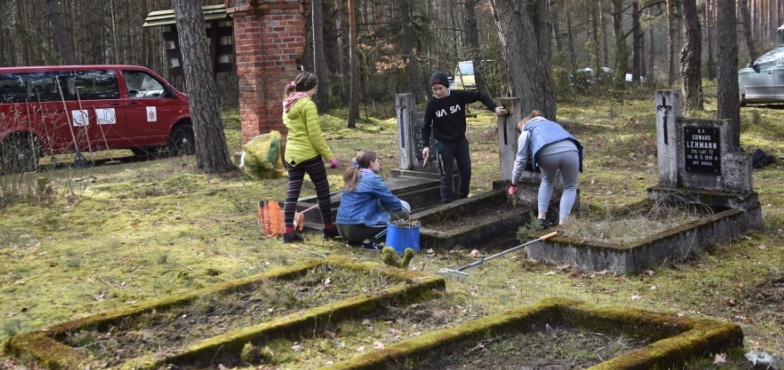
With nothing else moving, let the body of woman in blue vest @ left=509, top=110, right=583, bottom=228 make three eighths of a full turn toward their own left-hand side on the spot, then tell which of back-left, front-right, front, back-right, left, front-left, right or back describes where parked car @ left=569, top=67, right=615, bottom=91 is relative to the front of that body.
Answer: back

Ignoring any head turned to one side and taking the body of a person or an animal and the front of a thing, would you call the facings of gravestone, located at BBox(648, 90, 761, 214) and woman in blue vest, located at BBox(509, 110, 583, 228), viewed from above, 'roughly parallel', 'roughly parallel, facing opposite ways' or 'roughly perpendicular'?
roughly perpendicular

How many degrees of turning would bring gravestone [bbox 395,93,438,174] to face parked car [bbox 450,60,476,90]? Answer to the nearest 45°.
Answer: approximately 135° to its right

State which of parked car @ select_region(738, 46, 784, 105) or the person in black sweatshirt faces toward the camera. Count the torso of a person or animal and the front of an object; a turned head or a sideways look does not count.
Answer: the person in black sweatshirt

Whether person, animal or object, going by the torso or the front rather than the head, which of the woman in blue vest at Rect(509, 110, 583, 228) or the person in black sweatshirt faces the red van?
the woman in blue vest

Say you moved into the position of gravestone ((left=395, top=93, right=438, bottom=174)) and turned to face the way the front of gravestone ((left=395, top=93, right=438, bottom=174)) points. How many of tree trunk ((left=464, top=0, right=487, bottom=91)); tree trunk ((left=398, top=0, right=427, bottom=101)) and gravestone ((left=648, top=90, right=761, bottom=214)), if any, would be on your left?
1

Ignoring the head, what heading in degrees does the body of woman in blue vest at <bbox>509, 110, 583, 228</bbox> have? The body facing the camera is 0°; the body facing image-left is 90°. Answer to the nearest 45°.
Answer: approximately 135°

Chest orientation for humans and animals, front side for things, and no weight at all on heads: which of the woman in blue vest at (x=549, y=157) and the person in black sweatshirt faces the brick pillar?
the woman in blue vest

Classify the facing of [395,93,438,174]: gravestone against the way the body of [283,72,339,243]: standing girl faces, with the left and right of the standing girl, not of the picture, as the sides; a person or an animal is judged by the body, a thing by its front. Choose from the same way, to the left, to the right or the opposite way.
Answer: the opposite way

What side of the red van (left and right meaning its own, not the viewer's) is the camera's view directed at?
right

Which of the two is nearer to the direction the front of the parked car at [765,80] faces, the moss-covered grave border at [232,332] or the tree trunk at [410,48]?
the tree trunk

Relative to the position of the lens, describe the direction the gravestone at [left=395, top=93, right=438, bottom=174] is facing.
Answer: facing the viewer and to the left of the viewer

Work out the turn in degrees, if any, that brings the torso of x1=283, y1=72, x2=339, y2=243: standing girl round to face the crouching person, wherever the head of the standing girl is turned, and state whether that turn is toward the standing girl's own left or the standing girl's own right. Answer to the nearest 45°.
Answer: approximately 90° to the standing girl's own right

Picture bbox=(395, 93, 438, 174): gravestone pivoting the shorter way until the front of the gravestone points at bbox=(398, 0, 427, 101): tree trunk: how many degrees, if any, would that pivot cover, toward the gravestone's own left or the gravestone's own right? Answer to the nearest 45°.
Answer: approximately 135° to the gravestone's own right

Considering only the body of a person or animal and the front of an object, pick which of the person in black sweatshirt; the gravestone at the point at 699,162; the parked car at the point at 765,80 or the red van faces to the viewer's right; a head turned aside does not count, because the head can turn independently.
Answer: the red van

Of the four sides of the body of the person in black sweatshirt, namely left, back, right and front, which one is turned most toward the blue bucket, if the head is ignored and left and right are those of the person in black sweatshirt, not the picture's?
front
